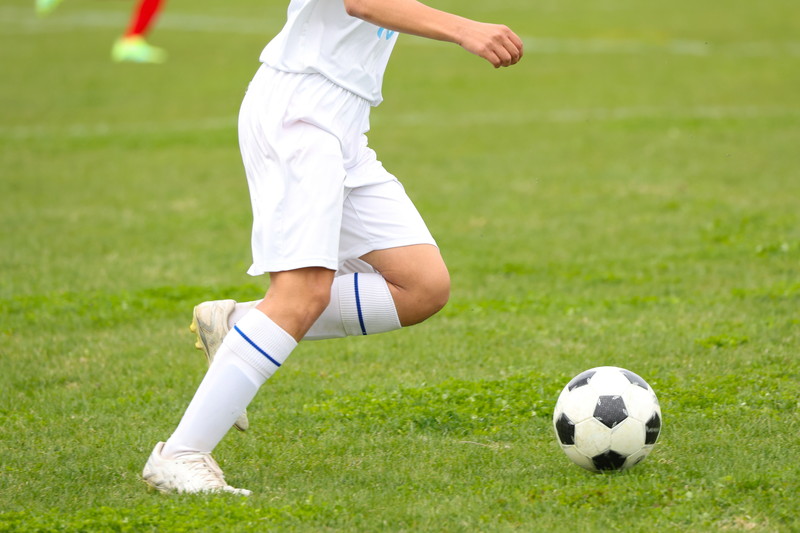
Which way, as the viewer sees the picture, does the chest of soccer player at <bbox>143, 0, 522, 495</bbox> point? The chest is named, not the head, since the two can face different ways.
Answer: to the viewer's right

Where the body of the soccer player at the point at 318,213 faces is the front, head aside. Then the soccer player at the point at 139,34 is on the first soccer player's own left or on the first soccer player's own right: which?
on the first soccer player's own left
